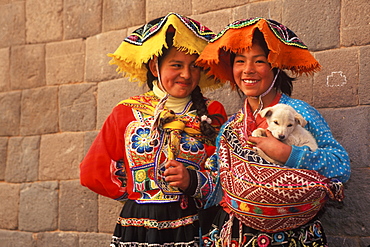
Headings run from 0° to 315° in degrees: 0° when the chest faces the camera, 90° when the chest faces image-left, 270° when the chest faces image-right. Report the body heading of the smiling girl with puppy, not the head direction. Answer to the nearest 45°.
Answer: approximately 45°
